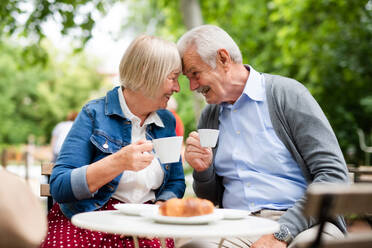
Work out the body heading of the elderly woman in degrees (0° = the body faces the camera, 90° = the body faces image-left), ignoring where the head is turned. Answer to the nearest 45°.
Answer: approximately 315°

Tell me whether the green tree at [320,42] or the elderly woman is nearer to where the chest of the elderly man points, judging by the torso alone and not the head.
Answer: the elderly woman

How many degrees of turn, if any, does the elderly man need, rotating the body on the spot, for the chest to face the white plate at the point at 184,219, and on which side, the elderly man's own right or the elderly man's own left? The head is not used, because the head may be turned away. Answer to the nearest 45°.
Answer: approximately 45° to the elderly man's own left

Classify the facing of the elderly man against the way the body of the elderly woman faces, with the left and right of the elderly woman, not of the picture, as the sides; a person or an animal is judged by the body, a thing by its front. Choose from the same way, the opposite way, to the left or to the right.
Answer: to the right

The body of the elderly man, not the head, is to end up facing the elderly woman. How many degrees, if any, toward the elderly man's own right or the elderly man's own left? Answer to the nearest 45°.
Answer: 0° — they already face them

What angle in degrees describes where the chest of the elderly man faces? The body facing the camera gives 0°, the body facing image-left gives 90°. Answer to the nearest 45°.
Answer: approximately 45°

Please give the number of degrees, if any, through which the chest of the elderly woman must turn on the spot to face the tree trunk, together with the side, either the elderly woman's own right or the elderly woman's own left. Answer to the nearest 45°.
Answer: approximately 135° to the elderly woman's own left

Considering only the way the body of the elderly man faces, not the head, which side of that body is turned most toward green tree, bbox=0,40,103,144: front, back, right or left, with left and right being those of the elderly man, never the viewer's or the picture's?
right

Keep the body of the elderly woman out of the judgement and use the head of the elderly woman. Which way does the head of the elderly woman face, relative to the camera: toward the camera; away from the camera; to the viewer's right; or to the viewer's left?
to the viewer's right

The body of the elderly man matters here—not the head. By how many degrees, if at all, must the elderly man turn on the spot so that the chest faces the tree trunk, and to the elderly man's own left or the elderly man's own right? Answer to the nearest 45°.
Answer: approximately 135° to the elderly man's own right

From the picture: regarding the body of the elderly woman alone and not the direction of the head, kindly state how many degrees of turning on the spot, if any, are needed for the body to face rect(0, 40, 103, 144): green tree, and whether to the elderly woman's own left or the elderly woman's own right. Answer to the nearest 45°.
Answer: approximately 135° to the elderly woman's own left
